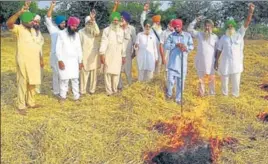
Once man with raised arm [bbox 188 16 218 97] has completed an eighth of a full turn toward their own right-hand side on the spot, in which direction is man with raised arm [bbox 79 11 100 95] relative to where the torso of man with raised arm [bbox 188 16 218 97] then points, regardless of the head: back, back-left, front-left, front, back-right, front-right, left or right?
front-right

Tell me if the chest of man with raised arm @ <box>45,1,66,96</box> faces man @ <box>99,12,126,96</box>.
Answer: no

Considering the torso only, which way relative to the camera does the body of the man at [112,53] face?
toward the camera

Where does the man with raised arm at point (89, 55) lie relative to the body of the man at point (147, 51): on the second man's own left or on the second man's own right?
on the second man's own right

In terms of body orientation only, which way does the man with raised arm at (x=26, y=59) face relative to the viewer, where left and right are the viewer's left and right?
facing the viewer and to the right of the viewer

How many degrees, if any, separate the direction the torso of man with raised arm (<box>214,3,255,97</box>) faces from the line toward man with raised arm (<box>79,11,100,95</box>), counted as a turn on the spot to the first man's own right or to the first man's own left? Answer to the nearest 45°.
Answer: approximately 90° to the first man's own right

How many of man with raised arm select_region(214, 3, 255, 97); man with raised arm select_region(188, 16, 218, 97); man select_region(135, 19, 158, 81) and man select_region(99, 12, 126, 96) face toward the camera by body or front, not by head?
4

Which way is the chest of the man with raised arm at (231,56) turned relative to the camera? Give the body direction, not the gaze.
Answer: toward the camera

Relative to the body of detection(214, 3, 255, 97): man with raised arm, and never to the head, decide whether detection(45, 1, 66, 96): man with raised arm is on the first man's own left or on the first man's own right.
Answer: on the first man's own right

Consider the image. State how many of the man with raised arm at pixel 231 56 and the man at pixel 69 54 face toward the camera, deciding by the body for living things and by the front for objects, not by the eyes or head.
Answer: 2

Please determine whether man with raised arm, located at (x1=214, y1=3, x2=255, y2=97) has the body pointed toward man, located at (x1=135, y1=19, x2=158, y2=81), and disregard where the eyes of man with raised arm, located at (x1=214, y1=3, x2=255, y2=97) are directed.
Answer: no

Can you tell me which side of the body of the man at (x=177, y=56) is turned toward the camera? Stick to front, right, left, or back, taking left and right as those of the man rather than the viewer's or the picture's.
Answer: front

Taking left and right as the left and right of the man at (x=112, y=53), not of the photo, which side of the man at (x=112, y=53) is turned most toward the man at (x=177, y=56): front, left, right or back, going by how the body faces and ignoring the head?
left

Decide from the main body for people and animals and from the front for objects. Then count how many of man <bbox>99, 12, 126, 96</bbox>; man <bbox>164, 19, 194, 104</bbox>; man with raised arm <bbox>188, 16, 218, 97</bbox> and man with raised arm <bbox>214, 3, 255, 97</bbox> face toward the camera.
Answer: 4

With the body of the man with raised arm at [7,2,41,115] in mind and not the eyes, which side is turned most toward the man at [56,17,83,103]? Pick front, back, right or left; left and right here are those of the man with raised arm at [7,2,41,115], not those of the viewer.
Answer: left

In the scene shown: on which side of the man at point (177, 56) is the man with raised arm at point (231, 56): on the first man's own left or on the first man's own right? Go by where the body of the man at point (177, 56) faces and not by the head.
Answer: on the first man's own left
